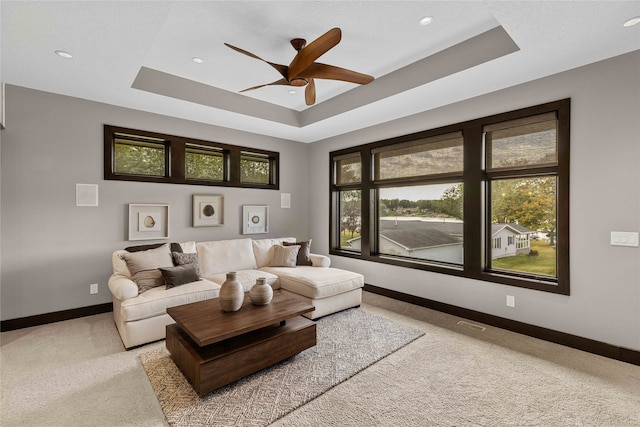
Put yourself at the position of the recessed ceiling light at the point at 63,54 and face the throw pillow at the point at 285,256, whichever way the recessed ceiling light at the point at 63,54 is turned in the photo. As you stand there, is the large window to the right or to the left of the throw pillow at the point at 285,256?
right

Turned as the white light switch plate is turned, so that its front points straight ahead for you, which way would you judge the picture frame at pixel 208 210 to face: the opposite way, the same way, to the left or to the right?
to the left

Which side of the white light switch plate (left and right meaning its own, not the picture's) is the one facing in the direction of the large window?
right

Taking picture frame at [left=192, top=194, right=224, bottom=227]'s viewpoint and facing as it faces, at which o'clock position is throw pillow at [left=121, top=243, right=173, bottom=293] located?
The throw pillow is roughly at 1 o'clock from the picture frame.

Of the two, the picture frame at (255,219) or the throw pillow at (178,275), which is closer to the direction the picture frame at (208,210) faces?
the throw pillow

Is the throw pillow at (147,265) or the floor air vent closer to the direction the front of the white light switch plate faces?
the throw pillow

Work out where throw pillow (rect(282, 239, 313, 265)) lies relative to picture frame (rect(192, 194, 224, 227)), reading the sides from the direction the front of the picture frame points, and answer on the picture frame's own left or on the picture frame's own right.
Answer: on the picture frame's own left

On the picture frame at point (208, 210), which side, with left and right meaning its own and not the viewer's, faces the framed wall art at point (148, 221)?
right

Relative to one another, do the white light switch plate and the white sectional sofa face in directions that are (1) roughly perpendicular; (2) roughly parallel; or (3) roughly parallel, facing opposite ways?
roughly perpendicular

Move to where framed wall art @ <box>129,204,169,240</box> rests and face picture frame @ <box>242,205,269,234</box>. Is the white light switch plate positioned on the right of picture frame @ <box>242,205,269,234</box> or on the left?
right

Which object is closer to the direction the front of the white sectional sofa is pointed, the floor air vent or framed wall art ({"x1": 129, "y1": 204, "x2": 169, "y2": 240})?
the floor air vent

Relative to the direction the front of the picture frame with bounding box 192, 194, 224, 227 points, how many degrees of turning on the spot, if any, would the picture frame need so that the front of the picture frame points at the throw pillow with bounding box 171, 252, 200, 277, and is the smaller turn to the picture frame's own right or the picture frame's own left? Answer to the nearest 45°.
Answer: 0° — it already faces it

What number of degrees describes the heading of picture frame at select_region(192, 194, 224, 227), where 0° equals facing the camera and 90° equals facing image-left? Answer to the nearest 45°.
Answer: approximately 0°
